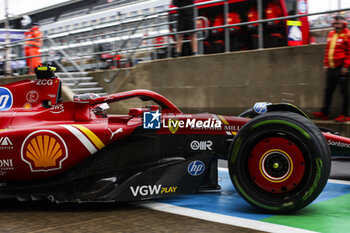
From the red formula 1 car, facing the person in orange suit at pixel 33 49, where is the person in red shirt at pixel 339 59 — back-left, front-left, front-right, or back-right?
front-right

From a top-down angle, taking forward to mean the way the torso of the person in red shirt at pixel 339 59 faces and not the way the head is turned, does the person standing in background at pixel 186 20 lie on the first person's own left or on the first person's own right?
on the first person's own right

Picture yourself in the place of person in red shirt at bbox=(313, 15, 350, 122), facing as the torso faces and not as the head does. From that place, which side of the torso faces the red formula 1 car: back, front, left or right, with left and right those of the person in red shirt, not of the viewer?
front

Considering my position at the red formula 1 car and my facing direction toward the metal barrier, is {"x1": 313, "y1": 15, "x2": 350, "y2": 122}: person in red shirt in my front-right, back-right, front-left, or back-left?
front-right

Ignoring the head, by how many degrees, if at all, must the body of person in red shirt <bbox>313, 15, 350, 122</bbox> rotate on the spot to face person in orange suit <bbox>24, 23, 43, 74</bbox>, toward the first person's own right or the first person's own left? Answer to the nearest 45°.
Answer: approximately 90° to the first person's own right

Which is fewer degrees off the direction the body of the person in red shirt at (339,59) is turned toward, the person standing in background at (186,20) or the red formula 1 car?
the red formula 1 car

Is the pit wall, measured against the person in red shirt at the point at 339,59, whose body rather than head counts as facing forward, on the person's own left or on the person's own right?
on the person's own right

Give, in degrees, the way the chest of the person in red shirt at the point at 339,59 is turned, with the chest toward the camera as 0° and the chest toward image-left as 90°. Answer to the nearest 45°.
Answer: approximately 45°

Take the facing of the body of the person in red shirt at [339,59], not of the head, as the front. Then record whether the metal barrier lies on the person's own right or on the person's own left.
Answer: on the person's own right
